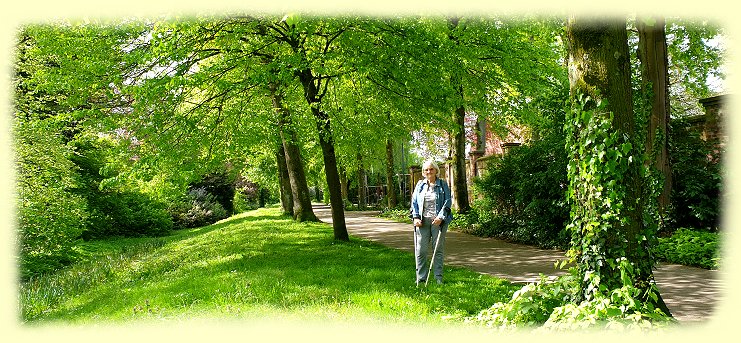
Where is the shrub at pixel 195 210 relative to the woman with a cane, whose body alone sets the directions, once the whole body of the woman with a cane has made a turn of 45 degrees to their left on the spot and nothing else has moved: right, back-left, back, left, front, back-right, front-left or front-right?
back

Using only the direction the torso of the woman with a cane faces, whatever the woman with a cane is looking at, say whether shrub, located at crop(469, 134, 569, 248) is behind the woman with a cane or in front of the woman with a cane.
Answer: behind

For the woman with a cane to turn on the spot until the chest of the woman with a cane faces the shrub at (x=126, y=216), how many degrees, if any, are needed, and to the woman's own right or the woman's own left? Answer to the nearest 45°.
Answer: approximately 135° to the woman's own right

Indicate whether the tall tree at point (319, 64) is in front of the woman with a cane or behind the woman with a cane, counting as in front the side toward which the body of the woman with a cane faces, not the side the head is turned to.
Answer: behind

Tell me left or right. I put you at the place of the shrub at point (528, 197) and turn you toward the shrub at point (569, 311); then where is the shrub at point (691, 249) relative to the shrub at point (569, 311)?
left

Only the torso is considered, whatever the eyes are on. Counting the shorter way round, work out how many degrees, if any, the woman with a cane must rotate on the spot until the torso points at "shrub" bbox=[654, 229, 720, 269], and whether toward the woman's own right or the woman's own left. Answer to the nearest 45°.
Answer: approximately 135° to the woman's own left

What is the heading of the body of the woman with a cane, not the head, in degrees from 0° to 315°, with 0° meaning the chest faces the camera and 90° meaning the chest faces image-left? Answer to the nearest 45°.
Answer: approximately 0°
